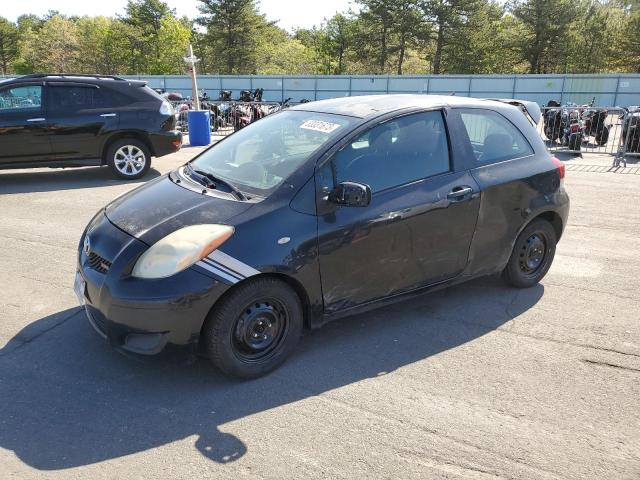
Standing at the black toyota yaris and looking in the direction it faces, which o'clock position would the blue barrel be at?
The blue barrel is roughly at 4 o'clock from the black toyota yaris.

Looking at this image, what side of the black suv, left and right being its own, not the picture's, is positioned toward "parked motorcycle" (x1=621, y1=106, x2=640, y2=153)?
back

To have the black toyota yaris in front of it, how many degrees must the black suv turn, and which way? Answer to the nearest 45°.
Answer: approximately 90° to its left

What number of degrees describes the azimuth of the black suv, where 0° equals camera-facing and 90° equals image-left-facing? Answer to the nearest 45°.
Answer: approximately 90°

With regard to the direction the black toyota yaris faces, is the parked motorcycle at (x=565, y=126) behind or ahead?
behind

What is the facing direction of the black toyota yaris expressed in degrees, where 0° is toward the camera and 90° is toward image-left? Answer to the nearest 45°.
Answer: approximately 45°

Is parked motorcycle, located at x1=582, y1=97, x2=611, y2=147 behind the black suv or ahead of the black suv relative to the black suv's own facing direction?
behind
